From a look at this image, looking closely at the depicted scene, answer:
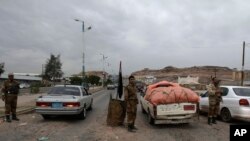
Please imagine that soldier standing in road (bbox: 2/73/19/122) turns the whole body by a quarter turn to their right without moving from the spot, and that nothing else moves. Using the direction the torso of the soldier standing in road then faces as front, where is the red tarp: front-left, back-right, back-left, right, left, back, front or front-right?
back-left

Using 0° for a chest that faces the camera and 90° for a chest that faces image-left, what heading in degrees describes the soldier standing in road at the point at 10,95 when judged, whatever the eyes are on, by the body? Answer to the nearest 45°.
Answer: approximately 0°

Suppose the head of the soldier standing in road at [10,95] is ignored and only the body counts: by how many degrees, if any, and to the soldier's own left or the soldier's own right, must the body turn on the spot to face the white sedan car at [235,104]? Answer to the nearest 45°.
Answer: approximately 45° to the soldier's own left

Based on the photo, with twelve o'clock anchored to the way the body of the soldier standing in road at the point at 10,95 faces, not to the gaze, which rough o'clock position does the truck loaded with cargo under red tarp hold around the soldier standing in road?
The truck loaded with cargo under red tarp is roughly at 10 o'clock from the soldier standing in road.
